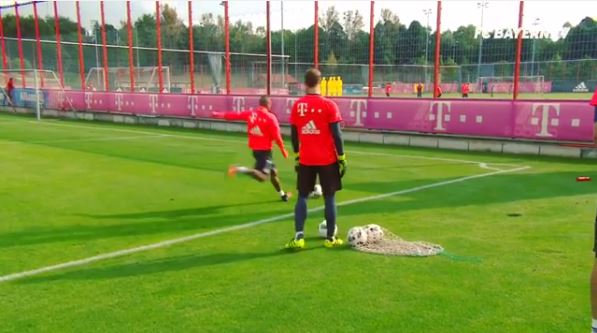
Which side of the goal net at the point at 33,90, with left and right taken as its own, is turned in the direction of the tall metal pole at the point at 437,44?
left

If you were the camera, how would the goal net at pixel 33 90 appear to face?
facing the viewer and to the left of the viewer

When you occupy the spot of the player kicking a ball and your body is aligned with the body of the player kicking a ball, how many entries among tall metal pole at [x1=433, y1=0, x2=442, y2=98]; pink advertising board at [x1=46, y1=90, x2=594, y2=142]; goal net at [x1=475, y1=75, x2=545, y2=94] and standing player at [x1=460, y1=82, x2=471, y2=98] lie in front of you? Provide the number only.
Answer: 4

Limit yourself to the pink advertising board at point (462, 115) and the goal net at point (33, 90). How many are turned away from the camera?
0

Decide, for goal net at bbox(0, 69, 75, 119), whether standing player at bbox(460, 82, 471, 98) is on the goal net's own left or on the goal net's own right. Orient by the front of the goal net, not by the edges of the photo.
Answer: on the goal net's own left

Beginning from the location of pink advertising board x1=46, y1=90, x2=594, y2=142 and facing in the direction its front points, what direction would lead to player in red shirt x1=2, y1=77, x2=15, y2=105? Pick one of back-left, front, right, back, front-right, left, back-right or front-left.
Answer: right

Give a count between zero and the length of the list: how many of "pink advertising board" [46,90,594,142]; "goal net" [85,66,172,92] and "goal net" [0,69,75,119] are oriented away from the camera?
0
